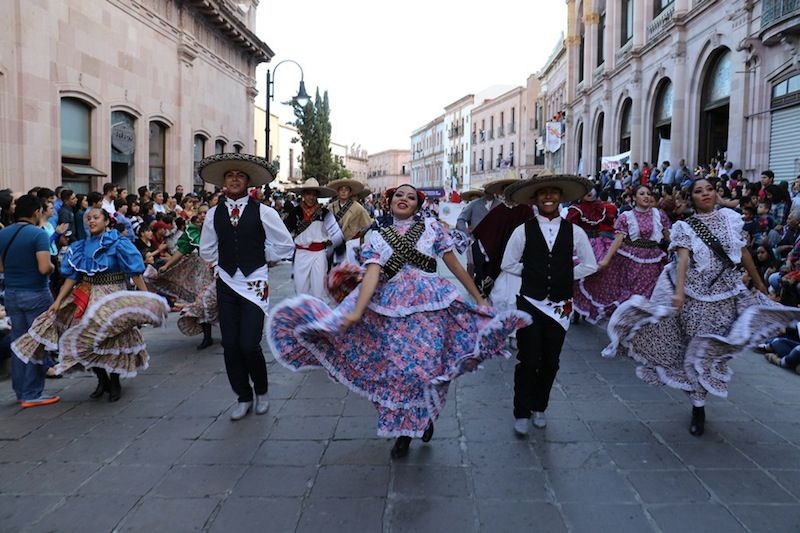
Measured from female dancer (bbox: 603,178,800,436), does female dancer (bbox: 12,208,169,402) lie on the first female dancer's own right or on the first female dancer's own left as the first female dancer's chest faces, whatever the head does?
on the first female dancer's own right

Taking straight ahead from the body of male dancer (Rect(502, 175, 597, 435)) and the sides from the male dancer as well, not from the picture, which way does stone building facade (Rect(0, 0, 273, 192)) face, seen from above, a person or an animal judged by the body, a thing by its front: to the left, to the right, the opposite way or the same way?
to the left

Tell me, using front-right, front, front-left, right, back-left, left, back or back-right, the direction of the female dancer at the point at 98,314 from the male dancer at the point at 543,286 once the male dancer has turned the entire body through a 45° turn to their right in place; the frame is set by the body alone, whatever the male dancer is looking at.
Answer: front-right

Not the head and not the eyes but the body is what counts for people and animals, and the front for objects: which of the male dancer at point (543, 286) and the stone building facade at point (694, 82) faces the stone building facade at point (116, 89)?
the stone building facade at point (694, 82)

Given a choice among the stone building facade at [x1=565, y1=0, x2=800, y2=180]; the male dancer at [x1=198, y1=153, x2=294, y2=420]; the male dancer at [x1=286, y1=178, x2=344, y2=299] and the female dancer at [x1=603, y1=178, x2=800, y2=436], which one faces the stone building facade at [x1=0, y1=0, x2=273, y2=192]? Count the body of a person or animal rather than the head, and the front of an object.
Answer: the stone building facade at [x1=565, y1=0, x2=800, y2=180]

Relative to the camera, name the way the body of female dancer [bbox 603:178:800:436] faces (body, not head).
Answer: toward the camera

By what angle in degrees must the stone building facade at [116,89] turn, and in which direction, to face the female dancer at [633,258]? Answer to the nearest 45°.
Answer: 0° — it already faces them

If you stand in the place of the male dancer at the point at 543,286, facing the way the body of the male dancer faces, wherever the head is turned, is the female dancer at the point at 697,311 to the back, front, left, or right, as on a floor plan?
left

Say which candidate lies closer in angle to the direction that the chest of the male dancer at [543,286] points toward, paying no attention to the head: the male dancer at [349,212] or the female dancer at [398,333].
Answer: the female dancer

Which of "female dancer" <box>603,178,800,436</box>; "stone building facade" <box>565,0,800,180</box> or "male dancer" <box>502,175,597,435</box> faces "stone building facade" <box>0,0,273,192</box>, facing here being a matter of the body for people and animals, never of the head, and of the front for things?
"stone building facade" <box>565,0,800,180</box>

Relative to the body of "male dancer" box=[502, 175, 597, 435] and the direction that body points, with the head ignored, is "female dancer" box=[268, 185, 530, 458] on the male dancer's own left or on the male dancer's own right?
on the male dancer's own right

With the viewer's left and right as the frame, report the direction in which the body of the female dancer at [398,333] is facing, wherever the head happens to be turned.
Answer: facing the viewer

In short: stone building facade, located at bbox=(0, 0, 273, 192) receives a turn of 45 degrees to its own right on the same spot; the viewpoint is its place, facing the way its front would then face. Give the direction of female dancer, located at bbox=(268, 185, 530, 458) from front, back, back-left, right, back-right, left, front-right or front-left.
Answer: front

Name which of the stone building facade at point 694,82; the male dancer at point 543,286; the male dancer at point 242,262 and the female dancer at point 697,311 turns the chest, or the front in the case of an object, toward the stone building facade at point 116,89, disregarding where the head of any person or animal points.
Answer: the stone building facade at point 694,82

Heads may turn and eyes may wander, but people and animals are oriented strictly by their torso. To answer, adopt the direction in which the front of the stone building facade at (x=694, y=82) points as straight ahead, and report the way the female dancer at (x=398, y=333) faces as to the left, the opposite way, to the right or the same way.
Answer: to the left

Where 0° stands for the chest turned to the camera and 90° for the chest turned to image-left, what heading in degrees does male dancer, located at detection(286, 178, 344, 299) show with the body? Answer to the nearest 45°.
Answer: approximately 0°

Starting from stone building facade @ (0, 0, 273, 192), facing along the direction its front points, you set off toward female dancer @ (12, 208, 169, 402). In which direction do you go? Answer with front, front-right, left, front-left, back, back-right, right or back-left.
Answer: front-right
